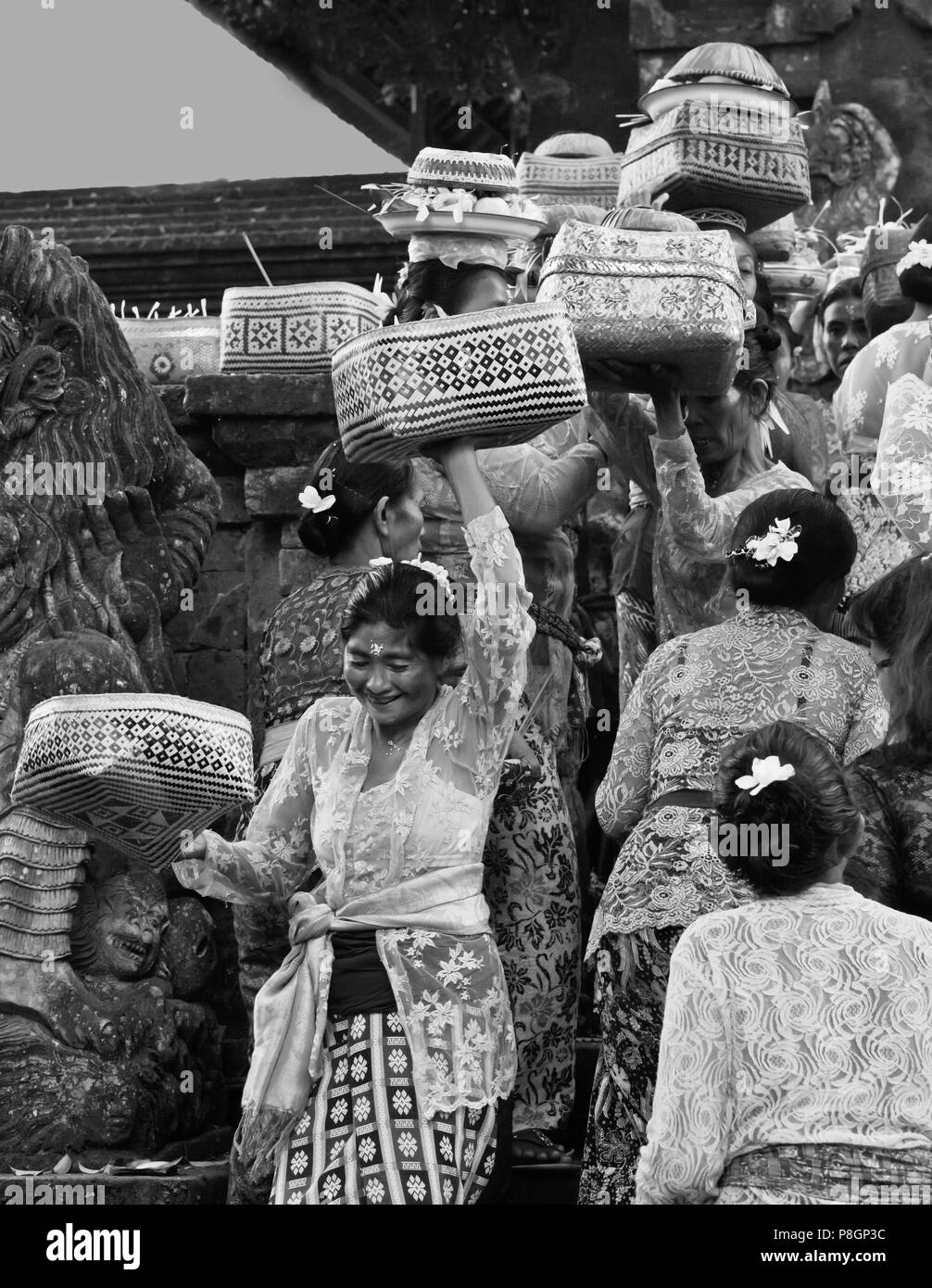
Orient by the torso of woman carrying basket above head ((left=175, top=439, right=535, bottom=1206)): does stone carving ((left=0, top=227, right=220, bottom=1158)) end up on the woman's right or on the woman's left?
on the woman's right

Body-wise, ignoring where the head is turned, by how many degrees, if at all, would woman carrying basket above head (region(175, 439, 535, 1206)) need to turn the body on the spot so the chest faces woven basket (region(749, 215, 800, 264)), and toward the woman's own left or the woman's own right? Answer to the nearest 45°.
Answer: approximately 180°

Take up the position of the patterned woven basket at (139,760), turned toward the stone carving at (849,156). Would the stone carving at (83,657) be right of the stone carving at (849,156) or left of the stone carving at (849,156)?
left

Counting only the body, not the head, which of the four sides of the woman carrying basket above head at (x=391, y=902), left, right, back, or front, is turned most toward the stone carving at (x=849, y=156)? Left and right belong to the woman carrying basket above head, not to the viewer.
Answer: back

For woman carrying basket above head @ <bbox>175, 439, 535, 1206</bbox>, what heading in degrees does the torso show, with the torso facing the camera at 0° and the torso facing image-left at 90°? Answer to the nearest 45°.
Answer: approximately 45°
